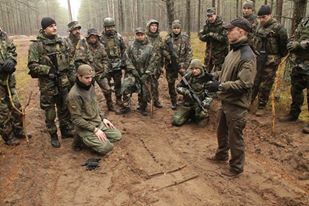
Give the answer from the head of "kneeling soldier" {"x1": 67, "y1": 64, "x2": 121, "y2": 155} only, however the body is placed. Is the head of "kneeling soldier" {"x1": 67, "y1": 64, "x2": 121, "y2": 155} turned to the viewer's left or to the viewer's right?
to the viewer's right

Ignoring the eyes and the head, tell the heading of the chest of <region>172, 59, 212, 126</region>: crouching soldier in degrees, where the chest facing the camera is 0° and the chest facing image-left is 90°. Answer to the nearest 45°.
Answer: approximately 0°

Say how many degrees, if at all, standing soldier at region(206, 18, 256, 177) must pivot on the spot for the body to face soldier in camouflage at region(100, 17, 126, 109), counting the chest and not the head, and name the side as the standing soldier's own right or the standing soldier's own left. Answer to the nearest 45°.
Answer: approximately 45° to the standing soldier's own right

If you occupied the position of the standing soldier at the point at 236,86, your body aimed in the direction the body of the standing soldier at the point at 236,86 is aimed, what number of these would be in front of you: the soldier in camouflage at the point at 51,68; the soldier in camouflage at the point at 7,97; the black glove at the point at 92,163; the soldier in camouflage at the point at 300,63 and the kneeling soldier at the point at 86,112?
4

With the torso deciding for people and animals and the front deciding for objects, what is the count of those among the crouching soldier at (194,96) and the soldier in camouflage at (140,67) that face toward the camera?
2

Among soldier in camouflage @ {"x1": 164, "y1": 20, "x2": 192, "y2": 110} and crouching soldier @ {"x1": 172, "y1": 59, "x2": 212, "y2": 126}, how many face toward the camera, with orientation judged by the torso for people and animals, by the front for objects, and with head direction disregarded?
2

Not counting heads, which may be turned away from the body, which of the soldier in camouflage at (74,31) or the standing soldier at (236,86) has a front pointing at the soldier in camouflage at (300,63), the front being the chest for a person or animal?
the soldier in camouflage at (74,31)

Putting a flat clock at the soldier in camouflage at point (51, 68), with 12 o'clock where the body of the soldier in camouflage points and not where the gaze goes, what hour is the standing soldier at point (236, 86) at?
The standing soldier is roughly at 12 o'clock from the soldier in camouflage.

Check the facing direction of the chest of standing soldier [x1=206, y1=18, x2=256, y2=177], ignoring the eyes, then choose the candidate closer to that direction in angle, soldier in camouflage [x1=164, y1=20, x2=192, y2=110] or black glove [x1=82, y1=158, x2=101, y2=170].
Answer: the black glove

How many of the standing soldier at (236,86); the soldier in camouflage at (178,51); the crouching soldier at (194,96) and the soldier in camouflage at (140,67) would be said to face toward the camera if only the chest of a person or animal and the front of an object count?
3

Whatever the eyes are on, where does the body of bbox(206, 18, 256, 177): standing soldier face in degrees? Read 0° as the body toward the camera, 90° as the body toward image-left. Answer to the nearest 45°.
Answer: approximately 90°
